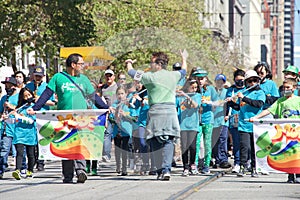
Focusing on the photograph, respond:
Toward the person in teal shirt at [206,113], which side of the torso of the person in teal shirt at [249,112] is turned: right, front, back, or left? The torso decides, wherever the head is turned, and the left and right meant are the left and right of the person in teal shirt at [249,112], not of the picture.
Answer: right

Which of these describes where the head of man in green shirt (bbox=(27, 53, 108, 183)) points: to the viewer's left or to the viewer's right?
to the viewer's right

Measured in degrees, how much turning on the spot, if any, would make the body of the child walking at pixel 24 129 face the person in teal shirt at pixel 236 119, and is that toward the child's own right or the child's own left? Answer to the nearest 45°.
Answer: approximately 90° to the child's own left

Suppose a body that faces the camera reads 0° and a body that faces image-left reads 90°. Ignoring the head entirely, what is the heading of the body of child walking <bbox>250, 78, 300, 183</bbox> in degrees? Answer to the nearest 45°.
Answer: approximately 0°

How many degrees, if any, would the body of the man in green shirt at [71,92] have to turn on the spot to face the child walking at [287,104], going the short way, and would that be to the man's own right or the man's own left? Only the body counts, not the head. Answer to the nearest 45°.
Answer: approximately 90° to the man's own left

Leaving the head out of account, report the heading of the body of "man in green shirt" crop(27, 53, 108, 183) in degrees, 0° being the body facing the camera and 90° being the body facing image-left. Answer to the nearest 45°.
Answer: approximately 0°

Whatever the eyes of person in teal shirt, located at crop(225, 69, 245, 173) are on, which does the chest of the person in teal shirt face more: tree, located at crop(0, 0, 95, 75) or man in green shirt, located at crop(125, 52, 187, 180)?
the man in green shirt

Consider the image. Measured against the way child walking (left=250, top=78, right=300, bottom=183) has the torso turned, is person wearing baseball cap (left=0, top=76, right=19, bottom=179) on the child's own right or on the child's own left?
on the child's own right
